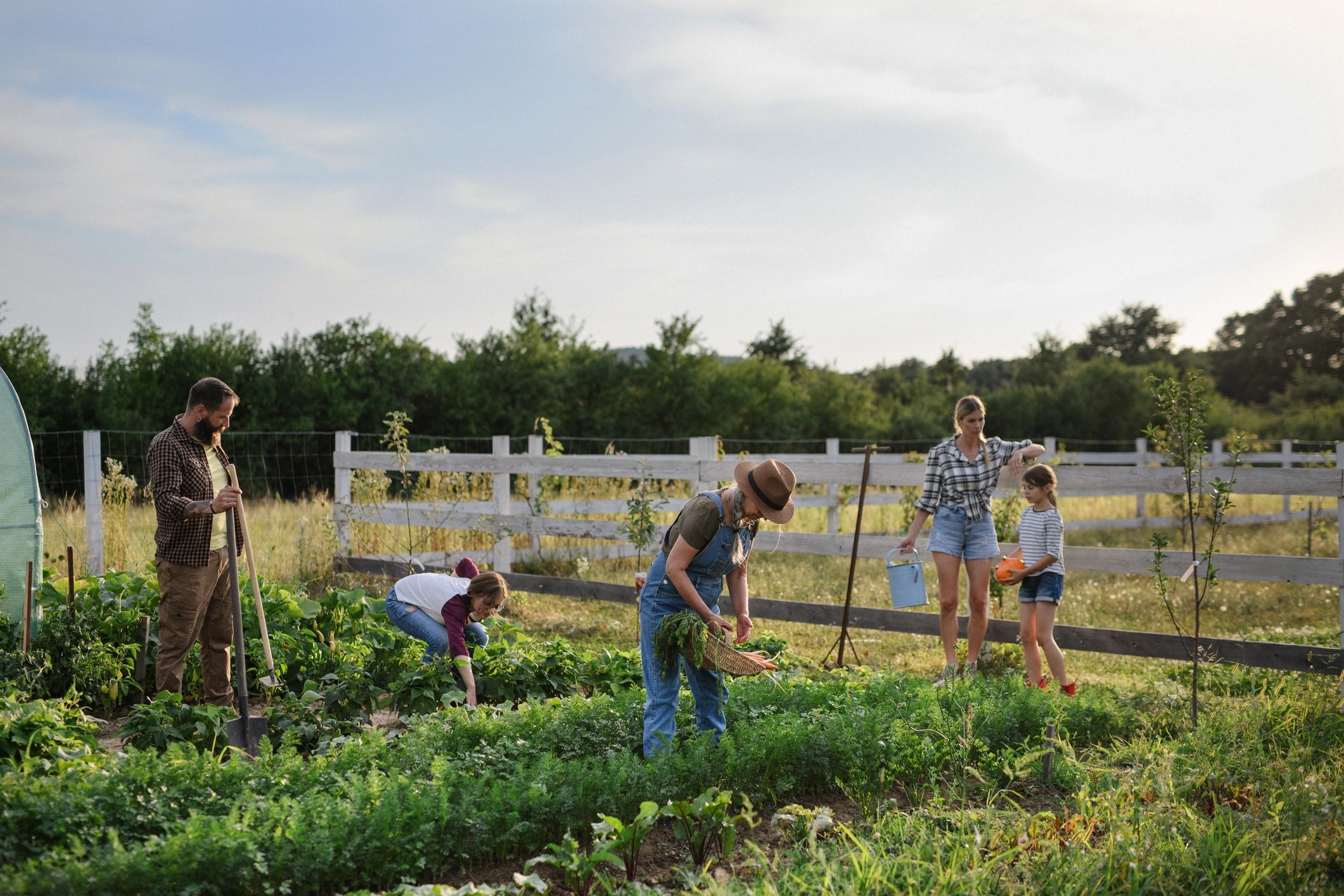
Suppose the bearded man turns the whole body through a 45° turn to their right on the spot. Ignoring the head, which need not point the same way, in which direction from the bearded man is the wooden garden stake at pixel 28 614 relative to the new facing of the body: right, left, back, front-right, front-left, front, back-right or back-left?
back-right

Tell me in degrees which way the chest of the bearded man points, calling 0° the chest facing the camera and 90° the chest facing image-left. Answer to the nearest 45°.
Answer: approximately 315°

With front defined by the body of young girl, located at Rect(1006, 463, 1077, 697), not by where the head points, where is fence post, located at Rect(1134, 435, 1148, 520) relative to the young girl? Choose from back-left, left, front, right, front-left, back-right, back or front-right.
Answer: back-right

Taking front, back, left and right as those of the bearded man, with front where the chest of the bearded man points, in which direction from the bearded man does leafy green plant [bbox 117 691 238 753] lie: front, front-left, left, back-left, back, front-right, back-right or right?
front-right

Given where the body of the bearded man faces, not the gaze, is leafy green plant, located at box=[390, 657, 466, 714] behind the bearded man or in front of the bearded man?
in front

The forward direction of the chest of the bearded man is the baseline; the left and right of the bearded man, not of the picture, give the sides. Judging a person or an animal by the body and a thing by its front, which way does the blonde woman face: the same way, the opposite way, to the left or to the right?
to the right

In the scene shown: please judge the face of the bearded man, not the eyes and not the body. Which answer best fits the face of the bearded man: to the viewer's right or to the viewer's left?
to the viewer's right

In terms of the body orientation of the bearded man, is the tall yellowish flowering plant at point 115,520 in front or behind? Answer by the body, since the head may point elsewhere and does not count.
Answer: behind

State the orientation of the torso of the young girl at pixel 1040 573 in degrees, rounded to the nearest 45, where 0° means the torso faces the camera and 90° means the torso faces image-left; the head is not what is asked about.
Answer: approximately 45°

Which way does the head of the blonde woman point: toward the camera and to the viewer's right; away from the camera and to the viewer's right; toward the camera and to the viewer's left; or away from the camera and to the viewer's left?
toward the camera and to the viewer's right

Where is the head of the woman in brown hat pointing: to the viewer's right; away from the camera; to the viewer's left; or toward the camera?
to the viewer's right

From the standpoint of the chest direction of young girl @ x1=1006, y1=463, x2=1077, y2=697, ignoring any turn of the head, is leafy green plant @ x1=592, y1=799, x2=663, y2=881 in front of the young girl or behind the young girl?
in front

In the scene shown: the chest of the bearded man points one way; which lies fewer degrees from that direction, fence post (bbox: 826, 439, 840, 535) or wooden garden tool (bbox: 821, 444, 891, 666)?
the wooden garden tool

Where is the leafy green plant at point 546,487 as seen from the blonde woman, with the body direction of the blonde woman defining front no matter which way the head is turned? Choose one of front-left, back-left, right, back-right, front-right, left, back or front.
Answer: back-right
